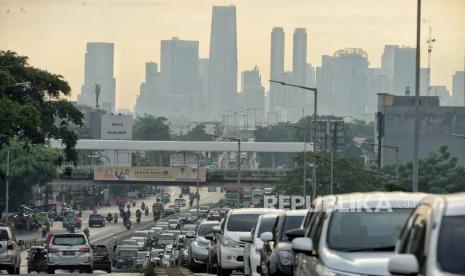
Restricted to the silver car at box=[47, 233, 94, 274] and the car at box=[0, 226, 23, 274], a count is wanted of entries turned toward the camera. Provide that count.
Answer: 0

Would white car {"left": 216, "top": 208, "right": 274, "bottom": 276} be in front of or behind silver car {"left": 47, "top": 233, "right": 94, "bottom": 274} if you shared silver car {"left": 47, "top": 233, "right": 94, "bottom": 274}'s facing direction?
behind

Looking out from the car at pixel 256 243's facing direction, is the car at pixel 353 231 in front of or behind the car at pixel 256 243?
in front

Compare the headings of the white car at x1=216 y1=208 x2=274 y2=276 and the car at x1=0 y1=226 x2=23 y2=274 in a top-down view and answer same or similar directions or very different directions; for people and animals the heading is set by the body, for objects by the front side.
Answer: very different directions

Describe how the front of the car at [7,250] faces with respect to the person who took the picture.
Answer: facing away from the viewer

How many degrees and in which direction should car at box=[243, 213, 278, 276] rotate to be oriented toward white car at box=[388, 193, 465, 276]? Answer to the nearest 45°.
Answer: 0° — it already faces it

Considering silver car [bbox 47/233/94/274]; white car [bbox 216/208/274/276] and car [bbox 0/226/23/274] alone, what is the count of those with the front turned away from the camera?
2

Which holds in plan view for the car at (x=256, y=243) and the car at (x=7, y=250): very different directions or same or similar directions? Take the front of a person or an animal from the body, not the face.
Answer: very different directions

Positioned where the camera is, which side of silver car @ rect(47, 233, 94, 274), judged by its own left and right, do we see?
back
